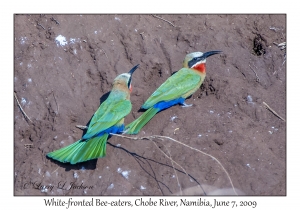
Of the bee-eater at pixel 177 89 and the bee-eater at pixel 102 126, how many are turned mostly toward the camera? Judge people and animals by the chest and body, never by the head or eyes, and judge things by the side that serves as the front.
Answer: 0

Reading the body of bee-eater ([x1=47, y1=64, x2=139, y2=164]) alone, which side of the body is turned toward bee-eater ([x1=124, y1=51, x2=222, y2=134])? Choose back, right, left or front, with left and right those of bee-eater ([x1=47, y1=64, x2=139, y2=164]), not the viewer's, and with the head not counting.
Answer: front

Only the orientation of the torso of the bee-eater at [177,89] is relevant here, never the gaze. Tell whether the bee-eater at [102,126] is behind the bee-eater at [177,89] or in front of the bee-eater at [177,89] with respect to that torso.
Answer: behind

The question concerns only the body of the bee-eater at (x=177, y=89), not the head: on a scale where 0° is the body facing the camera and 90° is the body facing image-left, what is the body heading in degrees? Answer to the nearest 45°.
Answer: approximately 270°

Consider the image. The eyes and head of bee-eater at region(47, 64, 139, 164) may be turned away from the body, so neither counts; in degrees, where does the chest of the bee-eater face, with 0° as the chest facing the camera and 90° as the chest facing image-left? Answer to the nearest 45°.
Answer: approximately 225°
